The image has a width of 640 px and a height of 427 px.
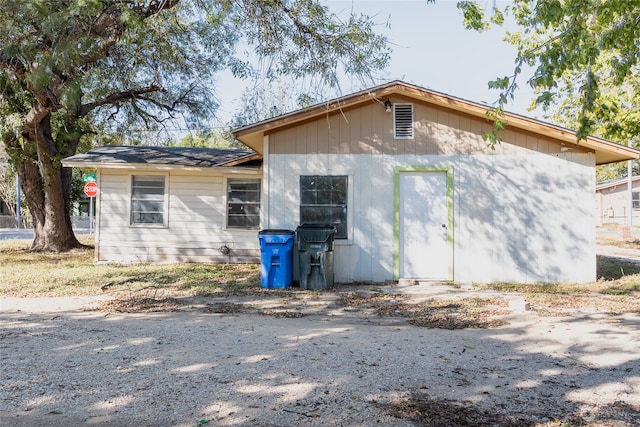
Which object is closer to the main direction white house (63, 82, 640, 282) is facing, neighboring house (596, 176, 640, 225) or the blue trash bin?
the blue trash bin

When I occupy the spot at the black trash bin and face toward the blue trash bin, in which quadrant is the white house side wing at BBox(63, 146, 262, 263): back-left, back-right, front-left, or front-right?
front-right

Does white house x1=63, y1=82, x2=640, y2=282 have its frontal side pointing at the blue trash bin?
no

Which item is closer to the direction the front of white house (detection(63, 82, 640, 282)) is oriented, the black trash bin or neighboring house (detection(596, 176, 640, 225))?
the black trash bin

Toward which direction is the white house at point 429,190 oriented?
toward the camera

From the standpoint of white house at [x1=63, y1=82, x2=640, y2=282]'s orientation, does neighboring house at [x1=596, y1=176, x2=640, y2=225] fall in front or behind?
behind
